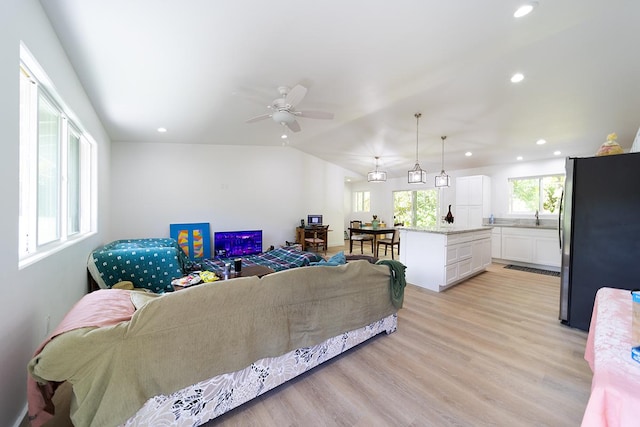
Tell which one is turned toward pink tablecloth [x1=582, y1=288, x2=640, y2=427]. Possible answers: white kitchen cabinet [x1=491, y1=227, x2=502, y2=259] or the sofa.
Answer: the white kitchen cabinet

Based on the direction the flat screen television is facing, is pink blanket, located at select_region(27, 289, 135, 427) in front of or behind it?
in front

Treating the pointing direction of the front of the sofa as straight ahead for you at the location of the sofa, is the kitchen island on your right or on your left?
on your right

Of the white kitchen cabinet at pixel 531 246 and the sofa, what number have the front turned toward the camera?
1

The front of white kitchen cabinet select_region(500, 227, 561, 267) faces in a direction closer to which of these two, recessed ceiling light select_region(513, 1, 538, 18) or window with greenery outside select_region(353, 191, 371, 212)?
the recessed ceiling light

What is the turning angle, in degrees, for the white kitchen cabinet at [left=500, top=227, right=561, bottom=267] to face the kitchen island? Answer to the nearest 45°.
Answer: approximately 45° to its right

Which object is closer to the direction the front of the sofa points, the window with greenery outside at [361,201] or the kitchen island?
the window with greenery outside

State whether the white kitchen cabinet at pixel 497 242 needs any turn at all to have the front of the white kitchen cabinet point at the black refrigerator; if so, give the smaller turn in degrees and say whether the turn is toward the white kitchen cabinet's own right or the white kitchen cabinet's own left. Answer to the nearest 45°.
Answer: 0° — it already faces it

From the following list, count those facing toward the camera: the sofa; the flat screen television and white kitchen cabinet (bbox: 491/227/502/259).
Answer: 2

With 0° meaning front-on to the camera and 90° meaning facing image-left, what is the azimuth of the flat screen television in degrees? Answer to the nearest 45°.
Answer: approximately 0°

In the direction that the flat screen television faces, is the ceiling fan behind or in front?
in front

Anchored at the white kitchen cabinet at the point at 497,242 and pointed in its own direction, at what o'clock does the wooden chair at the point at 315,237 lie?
The wooden chair is roughly at 2 o'clock from the white kitchen cabinet.
